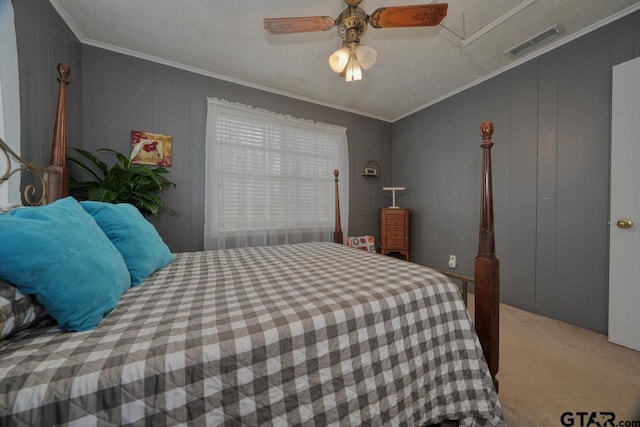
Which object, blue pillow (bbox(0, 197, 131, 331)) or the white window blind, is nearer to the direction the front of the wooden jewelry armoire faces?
the blue pillow

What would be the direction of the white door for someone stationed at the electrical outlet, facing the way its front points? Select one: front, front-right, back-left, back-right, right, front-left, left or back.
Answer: left

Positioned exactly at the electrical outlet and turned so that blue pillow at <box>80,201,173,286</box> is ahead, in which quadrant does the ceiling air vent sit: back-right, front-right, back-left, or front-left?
front-left

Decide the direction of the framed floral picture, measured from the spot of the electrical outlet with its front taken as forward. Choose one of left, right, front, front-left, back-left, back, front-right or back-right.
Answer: front

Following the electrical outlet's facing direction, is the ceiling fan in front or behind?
in front

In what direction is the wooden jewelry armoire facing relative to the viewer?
toward the camera

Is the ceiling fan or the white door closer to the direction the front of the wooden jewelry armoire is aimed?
the ceiling fan

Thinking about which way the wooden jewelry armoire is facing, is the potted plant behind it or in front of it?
in front

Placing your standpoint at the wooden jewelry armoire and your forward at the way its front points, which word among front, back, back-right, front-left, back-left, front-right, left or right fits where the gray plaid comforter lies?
front

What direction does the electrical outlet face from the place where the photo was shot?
facing the viewer and to the left of the viewer

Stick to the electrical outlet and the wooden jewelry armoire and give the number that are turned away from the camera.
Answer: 0

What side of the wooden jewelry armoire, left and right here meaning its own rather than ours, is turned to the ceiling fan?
front

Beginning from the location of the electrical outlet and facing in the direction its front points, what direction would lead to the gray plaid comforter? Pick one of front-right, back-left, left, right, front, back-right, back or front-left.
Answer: front-left

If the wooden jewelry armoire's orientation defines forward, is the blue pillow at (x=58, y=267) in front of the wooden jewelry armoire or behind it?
in front

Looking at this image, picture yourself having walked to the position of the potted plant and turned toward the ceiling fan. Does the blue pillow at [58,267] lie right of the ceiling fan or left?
right

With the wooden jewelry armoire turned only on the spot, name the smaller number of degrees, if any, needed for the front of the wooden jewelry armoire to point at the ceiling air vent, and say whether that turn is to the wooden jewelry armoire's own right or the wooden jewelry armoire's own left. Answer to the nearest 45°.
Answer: approximately 45° to the wooden jewelry armoire's own left

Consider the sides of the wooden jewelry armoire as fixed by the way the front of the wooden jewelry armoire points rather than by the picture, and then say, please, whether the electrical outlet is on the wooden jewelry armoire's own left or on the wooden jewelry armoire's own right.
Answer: on the wooden jewelry armoire's own left
